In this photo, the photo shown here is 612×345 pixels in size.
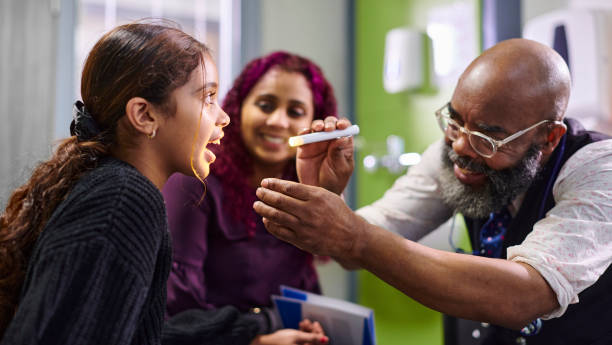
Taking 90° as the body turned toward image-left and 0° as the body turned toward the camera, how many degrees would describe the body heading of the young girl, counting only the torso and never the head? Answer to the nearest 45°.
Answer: approximately 270°

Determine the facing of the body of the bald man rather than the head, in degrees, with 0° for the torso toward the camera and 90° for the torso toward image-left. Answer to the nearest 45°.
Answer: approximately 45°

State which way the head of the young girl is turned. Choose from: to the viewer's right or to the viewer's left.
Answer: to the viewer's right

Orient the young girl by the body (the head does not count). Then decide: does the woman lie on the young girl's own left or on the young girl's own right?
on the young girl's own left

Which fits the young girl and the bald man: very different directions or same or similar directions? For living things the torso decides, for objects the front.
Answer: very different directions

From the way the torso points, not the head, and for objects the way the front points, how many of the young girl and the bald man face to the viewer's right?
1
